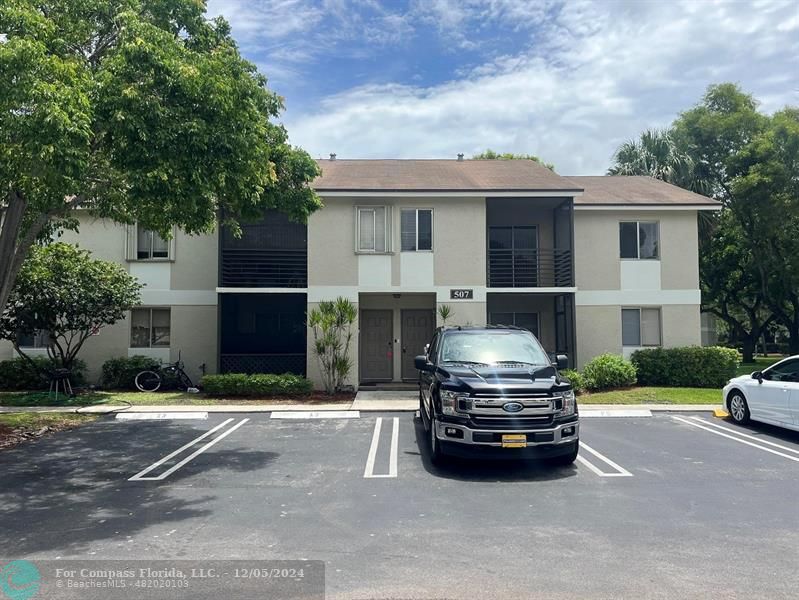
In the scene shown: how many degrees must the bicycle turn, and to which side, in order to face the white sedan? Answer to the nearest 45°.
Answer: approximately 45° to its right

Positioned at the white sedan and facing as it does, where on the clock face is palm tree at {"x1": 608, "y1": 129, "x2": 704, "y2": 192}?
The palm tree is roughly at 1 o'clock from the white sedan.

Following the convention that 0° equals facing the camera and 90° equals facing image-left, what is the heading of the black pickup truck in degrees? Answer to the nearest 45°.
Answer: approximately 0°

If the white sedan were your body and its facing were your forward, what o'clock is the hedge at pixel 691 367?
The hedge is roughly at 1 o'clock from the white sedan.

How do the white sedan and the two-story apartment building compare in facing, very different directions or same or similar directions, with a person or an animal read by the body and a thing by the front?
very different directions

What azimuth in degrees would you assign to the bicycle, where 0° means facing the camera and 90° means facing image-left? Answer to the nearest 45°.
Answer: approximately 270°

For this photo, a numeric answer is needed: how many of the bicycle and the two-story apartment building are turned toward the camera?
1
